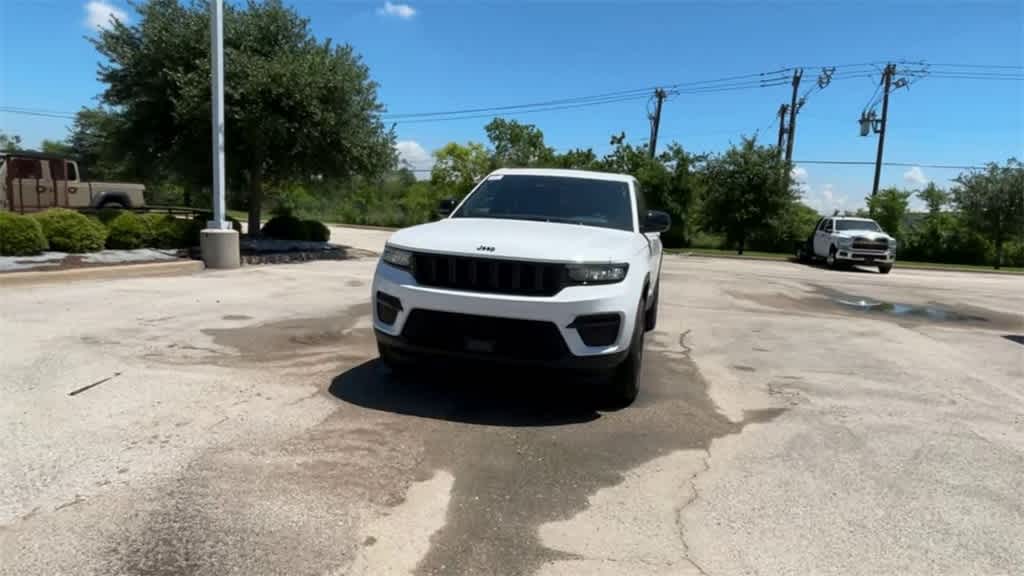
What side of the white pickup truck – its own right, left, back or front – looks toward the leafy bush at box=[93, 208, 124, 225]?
right

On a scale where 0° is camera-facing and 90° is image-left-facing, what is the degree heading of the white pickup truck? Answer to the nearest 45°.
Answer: approximately 315°

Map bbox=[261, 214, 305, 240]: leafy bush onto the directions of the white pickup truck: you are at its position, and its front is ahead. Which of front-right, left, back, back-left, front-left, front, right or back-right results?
right

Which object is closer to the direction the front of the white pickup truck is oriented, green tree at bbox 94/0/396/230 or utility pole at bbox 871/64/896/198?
the green tree

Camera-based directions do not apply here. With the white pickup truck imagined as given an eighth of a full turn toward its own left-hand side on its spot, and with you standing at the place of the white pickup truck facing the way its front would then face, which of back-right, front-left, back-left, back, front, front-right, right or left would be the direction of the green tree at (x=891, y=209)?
left

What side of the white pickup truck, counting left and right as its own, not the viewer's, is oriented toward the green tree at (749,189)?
back

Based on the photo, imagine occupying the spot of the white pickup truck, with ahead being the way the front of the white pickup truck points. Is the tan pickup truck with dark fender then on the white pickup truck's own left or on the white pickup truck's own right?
on the white pickup truck's own right

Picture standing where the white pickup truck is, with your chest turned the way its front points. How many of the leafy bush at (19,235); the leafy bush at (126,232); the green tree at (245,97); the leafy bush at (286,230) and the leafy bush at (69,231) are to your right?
5

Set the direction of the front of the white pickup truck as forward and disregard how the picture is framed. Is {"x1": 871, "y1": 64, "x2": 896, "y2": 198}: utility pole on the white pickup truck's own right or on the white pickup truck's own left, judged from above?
on the white pickup truck's own left

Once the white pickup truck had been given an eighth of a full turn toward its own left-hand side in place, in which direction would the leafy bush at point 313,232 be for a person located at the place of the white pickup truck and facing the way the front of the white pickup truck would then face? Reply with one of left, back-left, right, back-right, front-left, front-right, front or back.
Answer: back-right

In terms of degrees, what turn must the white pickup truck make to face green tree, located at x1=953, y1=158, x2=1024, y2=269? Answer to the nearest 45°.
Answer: approximately 90° to its left

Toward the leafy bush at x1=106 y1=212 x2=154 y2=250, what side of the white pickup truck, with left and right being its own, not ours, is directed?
right

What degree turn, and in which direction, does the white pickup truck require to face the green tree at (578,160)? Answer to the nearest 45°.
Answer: approximately 180°

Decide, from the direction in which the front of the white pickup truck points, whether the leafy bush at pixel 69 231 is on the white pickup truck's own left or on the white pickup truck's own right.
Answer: on the white pickup truck's own right

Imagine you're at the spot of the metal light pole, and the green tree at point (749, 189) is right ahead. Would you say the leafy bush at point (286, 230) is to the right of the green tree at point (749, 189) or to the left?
left

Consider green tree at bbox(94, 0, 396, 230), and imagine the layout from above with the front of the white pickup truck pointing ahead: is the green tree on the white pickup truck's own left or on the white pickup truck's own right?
on the white pickup truck's own right

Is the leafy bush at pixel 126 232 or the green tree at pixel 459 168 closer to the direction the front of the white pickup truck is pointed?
the leafy bush

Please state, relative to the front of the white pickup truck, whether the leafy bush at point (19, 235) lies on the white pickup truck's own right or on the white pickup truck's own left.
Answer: on the white pickup truck's own right
